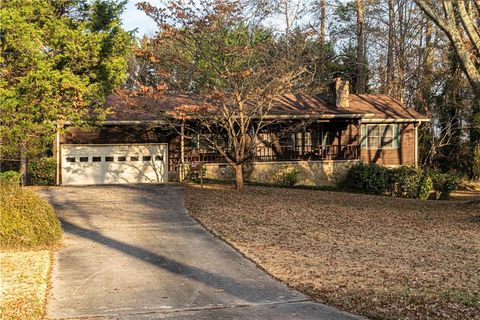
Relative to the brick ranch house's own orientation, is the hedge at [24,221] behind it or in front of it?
in front

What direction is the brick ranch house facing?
toward the camera

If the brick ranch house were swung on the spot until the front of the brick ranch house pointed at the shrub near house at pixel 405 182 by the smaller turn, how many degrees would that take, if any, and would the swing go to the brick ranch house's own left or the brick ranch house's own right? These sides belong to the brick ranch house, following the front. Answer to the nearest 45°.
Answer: approximately 90° to the brick ranch house's own left

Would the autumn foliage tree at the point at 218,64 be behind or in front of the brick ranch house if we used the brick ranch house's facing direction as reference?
in front

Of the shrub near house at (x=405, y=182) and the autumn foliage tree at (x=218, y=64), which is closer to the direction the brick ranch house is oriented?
the autumn foliage tree

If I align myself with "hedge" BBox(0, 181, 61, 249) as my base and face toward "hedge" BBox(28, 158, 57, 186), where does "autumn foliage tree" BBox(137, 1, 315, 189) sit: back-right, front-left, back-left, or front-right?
front-right

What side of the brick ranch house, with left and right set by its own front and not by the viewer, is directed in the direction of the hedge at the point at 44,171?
right

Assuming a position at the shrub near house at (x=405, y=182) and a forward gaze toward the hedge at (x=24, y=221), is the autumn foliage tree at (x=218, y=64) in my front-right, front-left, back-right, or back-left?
front-right
